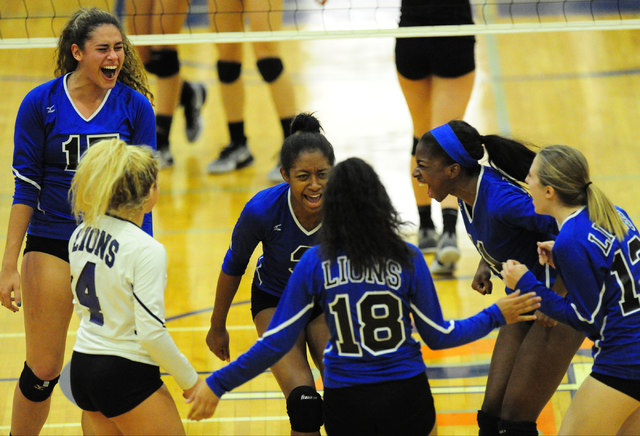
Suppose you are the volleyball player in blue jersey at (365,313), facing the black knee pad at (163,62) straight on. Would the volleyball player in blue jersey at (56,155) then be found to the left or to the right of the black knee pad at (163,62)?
left

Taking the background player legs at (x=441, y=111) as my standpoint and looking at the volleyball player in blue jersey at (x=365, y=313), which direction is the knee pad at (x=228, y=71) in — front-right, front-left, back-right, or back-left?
back-right

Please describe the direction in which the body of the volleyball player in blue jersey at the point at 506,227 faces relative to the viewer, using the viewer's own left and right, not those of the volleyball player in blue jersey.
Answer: facing to the left of the viewer

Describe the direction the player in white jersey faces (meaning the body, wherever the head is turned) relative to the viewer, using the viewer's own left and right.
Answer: facing away from the viewer and to the right of the viewer

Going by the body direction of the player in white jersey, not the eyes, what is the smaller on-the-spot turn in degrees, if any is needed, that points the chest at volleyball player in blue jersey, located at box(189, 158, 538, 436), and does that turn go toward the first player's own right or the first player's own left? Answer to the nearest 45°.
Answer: approximately 45° to the first player's own right

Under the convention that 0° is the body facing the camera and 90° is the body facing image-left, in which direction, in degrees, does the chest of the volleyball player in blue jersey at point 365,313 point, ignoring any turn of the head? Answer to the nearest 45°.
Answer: approximately 180°

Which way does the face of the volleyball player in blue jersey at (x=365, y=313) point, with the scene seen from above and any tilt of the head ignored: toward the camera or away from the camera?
away from the camera

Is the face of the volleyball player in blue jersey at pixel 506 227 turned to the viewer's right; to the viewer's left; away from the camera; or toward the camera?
to the viewer's left

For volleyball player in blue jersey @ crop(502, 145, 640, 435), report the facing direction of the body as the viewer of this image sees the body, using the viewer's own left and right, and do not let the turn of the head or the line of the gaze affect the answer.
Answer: facing away from the viewer and to the left of the viewer

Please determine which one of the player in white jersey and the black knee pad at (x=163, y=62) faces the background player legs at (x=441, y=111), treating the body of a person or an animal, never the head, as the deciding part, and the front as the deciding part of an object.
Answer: the player in white jersey

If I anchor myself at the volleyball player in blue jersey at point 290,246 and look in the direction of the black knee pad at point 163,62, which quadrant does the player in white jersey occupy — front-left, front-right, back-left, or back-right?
back-left

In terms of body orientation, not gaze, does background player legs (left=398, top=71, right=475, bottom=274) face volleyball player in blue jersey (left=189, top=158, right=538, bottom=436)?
yes
